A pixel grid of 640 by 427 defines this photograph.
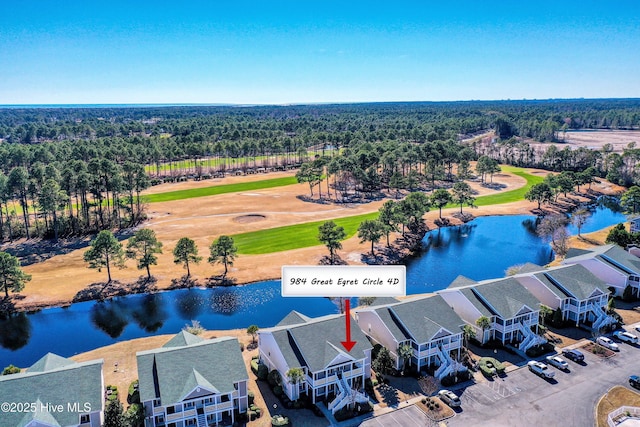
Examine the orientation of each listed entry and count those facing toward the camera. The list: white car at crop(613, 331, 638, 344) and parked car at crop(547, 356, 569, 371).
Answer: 0

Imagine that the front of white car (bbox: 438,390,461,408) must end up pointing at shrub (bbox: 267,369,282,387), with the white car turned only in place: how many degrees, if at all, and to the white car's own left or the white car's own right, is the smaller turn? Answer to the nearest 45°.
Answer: approximately 45° to the white car's own left

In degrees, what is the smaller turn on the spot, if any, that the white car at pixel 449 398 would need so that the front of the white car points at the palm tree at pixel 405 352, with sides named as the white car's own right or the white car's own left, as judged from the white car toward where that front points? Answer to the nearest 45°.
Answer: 0° — it already faces it

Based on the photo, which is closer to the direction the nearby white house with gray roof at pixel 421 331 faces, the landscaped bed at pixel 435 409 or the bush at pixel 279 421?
the landscaped bed

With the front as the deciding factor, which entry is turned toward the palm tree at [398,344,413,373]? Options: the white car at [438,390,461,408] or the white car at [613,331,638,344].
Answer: the white car at [438,390,461,408]

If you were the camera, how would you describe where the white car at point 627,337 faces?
facing away from the viewer and to the left of the viewer

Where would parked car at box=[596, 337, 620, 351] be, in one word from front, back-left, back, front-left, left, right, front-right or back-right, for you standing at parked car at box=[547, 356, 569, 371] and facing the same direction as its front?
right

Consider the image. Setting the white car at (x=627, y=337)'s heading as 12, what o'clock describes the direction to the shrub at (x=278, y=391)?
The shrub is roughly at 9 o'clock from the white car.

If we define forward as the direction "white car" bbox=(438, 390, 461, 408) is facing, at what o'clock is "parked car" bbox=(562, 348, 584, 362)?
The parked car is roughly at 3 o'clock from the white car.

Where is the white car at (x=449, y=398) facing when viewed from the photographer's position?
facing away from the viewer and to the left of the viewer

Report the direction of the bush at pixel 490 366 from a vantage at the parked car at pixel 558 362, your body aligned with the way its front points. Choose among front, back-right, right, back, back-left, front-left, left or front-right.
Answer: left

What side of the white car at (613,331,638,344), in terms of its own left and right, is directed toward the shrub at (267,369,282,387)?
left

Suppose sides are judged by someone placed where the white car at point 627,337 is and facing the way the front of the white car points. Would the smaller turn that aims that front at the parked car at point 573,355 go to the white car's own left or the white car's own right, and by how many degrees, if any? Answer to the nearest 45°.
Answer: approximately 90° to the white car's own left

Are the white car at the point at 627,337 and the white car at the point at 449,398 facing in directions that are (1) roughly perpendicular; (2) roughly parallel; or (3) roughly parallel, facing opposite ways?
roughly parallel

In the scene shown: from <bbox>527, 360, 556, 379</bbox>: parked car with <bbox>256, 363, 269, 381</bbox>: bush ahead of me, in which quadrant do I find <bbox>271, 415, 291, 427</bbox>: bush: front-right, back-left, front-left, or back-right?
front-left

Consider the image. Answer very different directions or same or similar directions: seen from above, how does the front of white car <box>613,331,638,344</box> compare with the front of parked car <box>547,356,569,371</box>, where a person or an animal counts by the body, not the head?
same or similar directions

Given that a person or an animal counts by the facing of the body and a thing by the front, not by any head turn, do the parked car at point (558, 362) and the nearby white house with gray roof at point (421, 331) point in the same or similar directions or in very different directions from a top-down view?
very different directions

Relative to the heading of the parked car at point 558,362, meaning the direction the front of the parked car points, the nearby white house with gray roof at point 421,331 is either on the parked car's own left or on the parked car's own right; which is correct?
on the parked car's own left

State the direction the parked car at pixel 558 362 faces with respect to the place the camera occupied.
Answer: facing away from the viewer and to the left of the viewer
